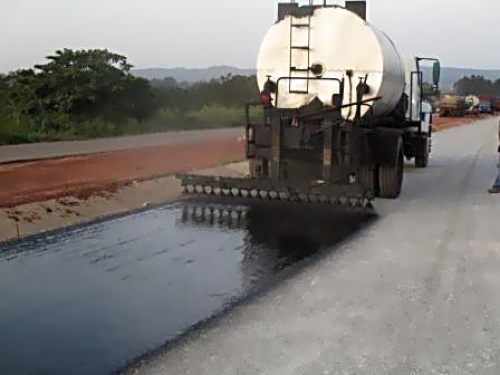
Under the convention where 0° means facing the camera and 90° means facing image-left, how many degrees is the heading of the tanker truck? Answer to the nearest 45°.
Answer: approximately 225°
